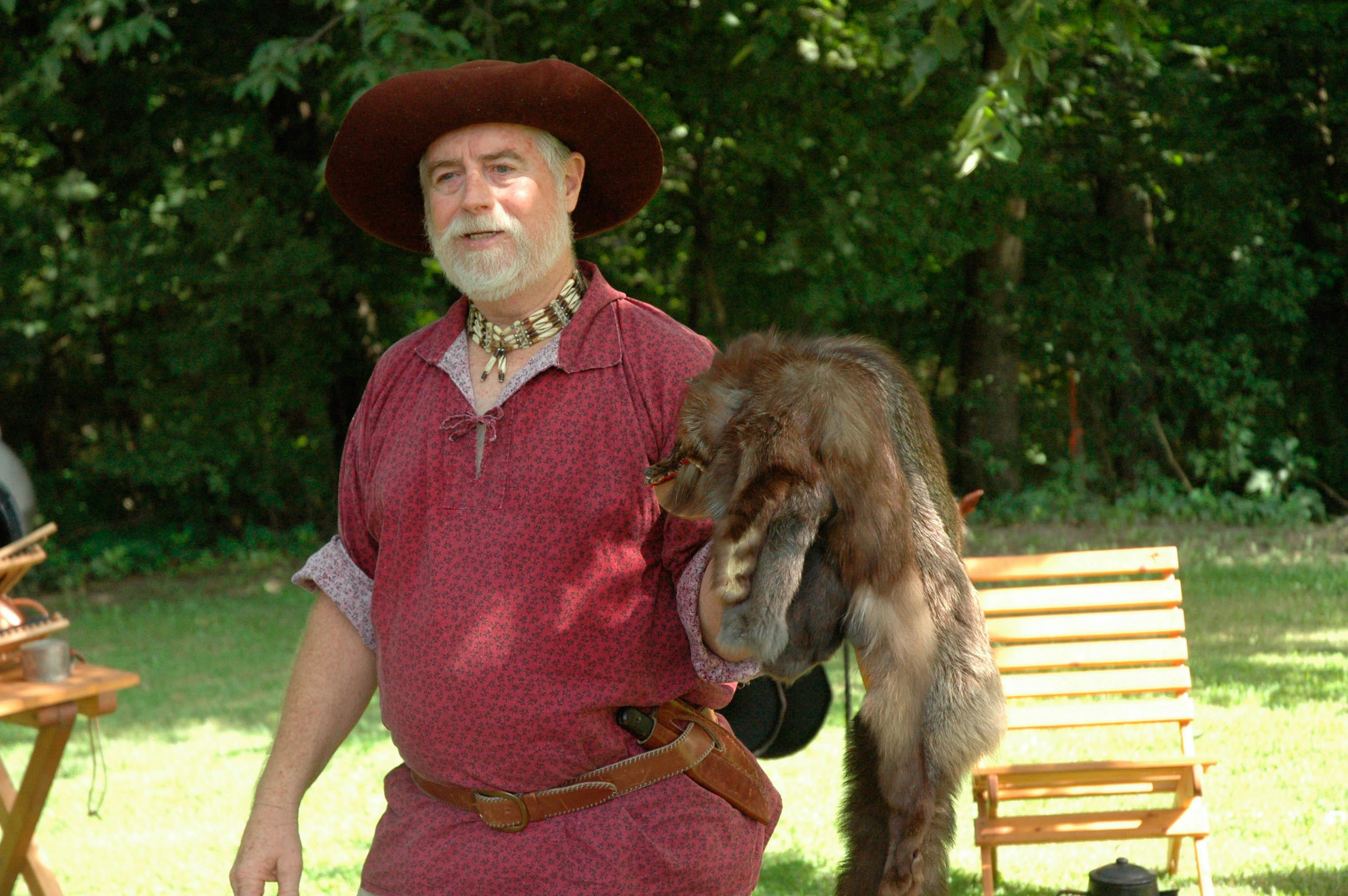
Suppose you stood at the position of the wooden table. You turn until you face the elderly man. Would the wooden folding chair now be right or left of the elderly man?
left

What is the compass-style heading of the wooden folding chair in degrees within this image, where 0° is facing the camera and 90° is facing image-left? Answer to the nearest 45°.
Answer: approximately 0°

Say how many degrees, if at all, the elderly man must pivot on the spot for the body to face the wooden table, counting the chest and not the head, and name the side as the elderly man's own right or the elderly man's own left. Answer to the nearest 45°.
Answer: approximately 90° to the elderly man's own right

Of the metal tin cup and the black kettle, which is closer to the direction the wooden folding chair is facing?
the black kettle

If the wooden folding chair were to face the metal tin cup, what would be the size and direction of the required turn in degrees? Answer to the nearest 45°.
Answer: approximately 90° to its right

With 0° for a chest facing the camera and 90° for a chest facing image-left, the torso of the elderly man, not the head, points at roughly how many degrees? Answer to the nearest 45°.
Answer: approximately 45°

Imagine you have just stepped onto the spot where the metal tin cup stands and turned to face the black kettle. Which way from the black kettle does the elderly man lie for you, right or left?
right

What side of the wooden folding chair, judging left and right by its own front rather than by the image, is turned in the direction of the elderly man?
front

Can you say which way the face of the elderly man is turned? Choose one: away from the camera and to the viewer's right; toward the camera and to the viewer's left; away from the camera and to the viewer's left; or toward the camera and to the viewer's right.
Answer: toward the camera and to the viewer's left

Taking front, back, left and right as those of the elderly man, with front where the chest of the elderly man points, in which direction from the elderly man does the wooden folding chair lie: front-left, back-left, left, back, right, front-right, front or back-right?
back

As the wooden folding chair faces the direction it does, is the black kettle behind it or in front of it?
in front

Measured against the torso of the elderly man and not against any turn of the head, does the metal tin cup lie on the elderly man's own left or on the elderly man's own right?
on the elderly man's own right
